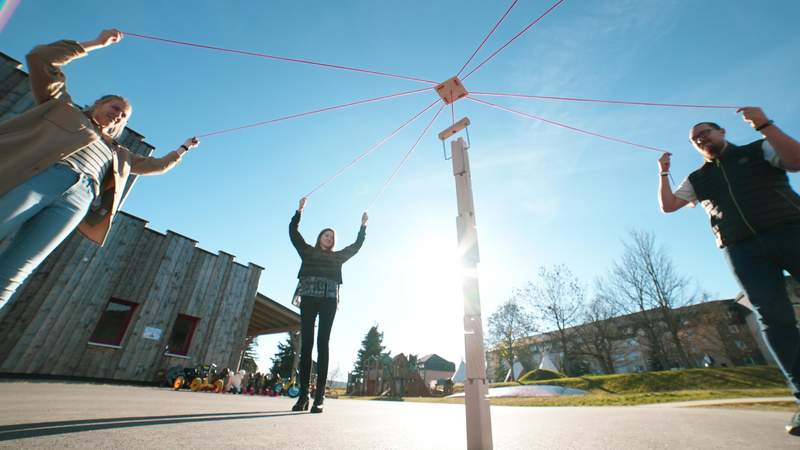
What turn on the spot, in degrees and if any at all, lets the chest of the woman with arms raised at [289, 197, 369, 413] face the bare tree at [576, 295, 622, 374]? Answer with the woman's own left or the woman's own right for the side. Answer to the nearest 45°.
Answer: approximately 135° to the woman's own left

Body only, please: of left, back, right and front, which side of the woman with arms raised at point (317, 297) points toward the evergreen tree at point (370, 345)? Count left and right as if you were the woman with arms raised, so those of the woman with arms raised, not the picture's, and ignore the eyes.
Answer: back

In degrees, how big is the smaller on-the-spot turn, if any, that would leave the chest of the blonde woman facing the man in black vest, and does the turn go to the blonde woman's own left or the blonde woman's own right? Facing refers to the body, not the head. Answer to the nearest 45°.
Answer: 0° — they already face them

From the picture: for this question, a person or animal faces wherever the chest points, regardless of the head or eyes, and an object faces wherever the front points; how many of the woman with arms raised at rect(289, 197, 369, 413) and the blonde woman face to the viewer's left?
0

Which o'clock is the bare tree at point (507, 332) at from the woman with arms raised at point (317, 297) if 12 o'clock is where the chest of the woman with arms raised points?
The bare tree is roughly at 7 o'clock from the woman with arms raised.

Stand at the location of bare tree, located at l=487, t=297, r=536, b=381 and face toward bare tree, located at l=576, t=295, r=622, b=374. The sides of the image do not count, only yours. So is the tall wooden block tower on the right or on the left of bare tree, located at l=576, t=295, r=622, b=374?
right

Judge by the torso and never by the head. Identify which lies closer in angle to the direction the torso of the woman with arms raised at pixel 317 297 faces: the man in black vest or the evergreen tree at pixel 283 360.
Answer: the man in black vest

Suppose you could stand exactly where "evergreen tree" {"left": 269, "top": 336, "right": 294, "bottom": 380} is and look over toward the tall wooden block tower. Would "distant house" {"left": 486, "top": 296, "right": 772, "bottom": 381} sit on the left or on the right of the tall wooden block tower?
left

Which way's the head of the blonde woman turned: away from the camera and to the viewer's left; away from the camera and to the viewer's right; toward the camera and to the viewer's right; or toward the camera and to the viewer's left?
toward the camera and to the viewer's right

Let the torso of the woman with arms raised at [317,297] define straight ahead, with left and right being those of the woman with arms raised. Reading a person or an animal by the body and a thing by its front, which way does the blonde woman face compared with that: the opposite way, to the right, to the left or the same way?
to the left

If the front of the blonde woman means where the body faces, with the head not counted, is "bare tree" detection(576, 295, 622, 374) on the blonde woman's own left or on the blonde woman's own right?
on the blonde woman's own left

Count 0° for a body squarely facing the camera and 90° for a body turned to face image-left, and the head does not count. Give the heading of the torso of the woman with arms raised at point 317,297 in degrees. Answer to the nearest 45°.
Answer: approximately 0°

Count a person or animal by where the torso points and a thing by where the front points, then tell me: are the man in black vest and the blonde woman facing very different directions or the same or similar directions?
very different directions
